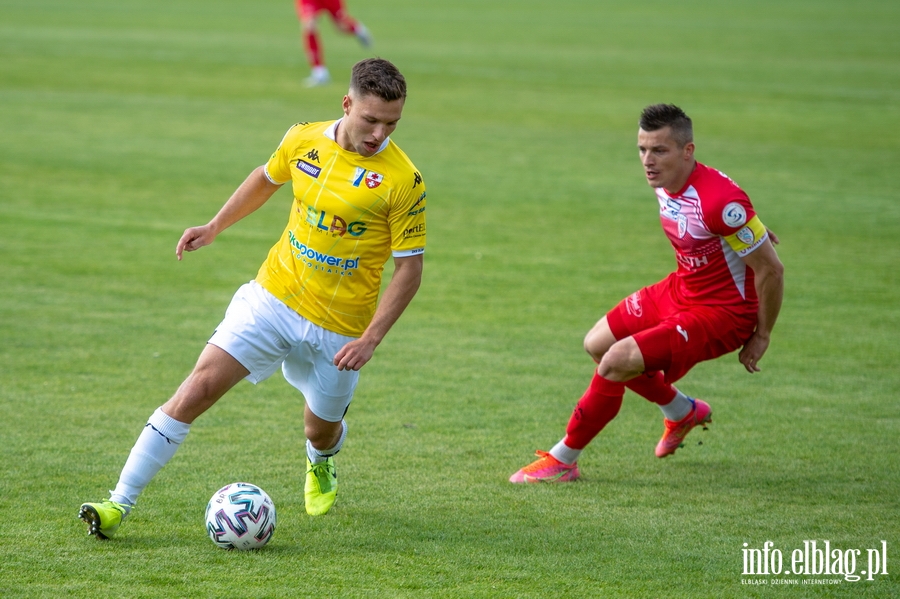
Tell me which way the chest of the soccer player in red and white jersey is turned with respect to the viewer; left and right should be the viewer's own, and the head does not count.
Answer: facing the viewer and to the left of the viewer

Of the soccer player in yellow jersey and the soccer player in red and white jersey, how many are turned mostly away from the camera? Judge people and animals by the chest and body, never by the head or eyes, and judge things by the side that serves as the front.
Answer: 0

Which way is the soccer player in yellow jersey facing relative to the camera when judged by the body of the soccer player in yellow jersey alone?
toward the camera

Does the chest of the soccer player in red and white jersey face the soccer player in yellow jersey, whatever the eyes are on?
yes

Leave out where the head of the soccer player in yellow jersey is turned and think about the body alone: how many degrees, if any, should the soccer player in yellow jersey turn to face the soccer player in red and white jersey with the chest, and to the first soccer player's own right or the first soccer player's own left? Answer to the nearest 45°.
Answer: approximately 90° to the first soccer player's own left

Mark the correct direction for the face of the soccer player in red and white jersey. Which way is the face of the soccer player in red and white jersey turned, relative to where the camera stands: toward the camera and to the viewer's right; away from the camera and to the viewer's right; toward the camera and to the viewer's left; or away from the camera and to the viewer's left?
toward the camera and to the viewer's left

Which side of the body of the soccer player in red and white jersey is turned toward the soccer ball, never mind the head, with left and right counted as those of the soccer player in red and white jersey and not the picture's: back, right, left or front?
front
